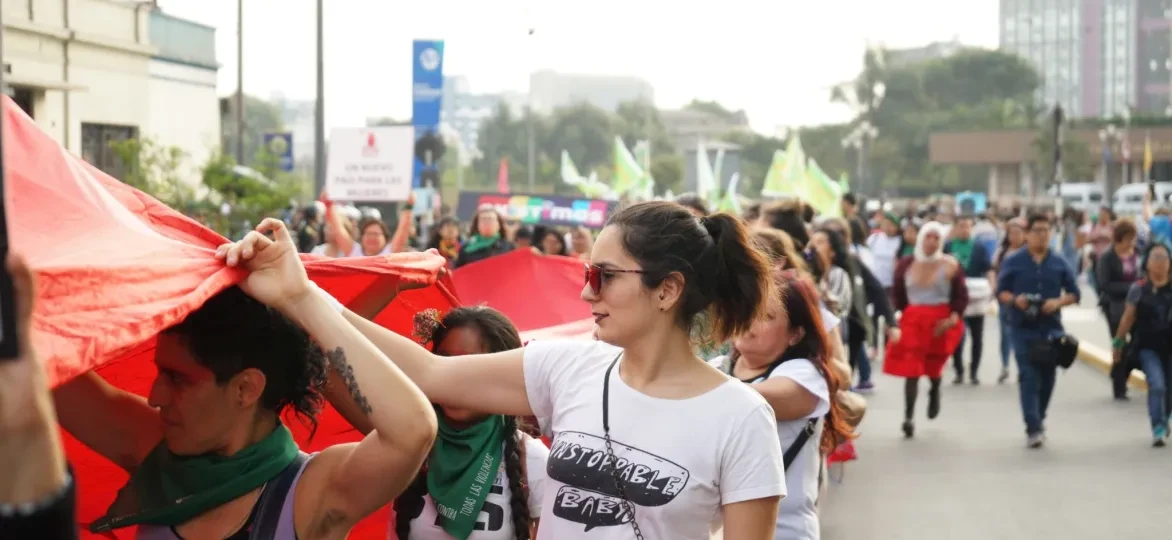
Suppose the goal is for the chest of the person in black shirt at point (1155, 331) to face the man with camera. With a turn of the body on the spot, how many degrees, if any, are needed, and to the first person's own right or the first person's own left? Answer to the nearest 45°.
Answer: approximately 90° to the first person's own right

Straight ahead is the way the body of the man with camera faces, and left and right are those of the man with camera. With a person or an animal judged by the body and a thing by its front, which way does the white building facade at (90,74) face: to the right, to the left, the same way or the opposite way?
to the left

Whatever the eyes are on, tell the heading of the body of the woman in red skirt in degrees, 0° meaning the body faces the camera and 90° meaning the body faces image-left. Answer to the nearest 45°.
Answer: approximately 0°

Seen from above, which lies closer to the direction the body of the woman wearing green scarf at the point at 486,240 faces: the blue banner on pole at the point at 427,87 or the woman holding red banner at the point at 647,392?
the woman holding red banner

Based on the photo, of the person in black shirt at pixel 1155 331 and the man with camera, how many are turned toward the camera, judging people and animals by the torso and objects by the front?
2

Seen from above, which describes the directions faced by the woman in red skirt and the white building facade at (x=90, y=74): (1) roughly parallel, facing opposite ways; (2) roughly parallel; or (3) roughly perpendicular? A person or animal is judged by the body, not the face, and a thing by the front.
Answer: roughly perpendicular

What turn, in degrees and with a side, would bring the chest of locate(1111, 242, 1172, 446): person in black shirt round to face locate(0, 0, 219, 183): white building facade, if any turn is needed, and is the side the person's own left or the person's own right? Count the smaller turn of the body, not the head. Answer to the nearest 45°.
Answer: approximately 135° to the person's own right
